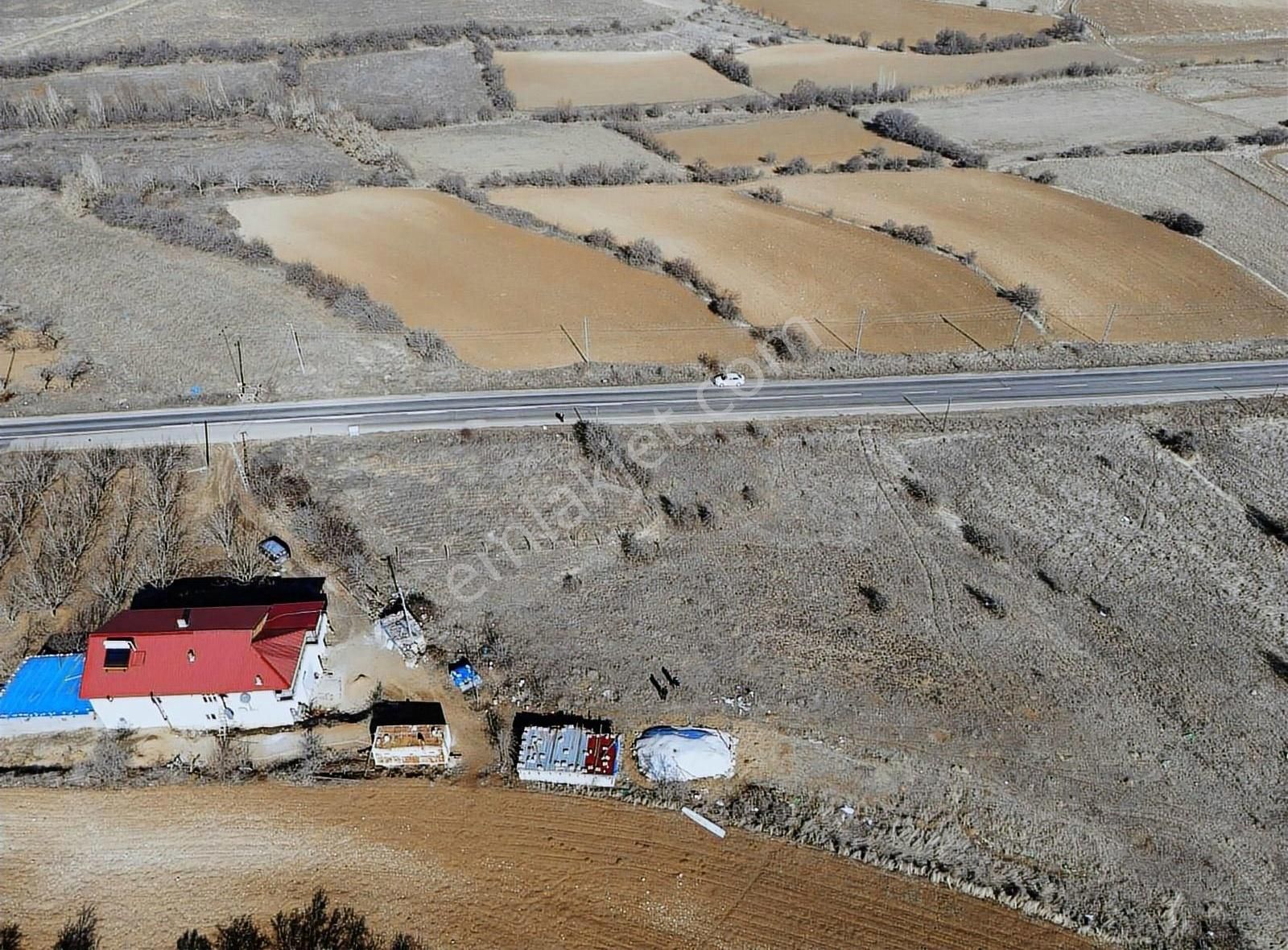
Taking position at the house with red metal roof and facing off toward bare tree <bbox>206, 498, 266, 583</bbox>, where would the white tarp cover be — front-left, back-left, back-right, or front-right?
back-right

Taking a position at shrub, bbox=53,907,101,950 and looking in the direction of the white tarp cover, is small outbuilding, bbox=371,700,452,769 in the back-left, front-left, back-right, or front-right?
front-left

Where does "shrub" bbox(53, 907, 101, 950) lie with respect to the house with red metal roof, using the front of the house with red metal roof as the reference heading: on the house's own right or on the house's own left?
on the house's own right

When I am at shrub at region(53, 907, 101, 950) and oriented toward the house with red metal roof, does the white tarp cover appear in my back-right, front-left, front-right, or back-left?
front-right

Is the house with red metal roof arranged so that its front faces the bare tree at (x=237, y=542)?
no

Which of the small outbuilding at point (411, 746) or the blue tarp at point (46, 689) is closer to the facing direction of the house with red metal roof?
the small outbuilding
